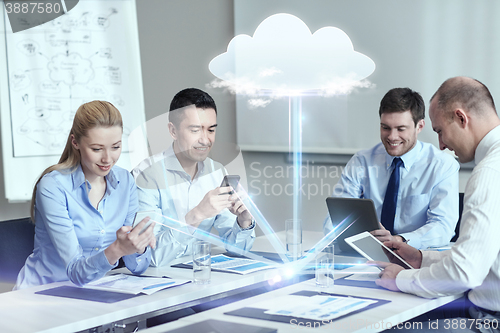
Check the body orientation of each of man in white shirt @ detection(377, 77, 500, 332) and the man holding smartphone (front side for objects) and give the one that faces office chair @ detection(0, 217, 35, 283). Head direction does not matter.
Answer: the man in white shirt

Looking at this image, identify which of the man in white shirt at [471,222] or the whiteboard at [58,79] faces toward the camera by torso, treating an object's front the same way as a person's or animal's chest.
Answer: the whiteboard

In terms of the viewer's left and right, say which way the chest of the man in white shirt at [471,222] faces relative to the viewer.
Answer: facing to the left of the viewer

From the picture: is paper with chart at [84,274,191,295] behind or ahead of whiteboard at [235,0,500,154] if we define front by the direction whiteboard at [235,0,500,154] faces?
ahead

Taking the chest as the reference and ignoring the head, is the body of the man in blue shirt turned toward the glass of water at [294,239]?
yes

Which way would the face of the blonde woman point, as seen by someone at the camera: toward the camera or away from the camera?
toward the camera

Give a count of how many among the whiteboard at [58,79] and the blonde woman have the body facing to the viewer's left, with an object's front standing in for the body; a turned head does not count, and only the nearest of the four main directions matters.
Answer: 0

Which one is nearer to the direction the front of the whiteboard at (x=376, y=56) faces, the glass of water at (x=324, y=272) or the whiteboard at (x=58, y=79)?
the glass of water

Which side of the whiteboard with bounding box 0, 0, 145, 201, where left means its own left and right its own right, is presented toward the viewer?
front

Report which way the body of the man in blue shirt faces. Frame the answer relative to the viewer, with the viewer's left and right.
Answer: facing the viewer and to the left of the viewer

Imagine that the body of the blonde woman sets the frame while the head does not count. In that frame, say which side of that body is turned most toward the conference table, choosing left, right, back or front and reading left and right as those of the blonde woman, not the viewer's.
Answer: front

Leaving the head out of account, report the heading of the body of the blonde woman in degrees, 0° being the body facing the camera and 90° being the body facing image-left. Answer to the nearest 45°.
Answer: approximately 315°

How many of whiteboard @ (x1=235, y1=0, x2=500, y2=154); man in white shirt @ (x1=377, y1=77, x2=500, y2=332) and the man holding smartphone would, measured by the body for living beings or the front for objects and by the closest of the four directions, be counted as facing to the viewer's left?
1

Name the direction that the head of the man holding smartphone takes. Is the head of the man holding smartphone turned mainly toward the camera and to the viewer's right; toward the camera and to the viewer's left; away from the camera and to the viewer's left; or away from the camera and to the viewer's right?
toward the camera and to the viewer's right

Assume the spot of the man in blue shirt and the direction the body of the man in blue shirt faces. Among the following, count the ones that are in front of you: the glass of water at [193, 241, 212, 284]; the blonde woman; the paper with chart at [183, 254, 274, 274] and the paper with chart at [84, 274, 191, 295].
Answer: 4

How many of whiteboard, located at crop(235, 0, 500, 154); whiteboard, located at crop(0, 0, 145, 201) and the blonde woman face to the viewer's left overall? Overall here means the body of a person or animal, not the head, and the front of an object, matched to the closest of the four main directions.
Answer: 0
